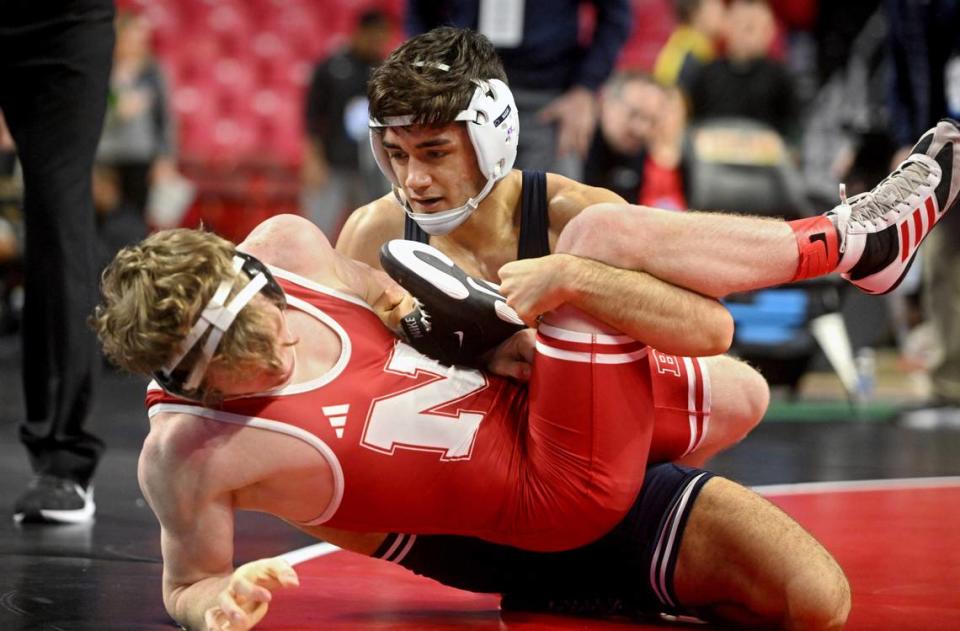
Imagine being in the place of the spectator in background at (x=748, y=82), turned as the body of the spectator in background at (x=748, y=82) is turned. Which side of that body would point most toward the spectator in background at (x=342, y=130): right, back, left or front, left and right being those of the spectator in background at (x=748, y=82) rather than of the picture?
right

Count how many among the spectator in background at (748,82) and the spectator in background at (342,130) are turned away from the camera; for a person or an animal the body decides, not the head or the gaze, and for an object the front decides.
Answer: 0

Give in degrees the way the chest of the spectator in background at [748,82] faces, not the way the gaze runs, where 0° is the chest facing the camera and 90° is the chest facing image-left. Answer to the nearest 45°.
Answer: approximately 0°

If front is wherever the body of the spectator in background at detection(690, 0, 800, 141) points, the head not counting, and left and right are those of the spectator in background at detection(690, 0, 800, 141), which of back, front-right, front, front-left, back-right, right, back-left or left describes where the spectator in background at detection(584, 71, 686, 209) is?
front-right

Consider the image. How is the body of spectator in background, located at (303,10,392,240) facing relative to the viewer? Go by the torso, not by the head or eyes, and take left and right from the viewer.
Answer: facing the viewer and to the right of the viewer

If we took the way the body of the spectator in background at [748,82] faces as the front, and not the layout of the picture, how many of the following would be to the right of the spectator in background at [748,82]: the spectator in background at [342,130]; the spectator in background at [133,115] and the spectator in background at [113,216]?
3
